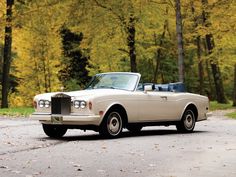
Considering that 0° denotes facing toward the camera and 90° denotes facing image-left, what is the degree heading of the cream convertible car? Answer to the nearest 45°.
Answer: approximately 45°

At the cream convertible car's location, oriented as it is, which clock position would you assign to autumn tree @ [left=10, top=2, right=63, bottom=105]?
The autumn tree is roughly at 4 o'clock from the cream convertible car.
